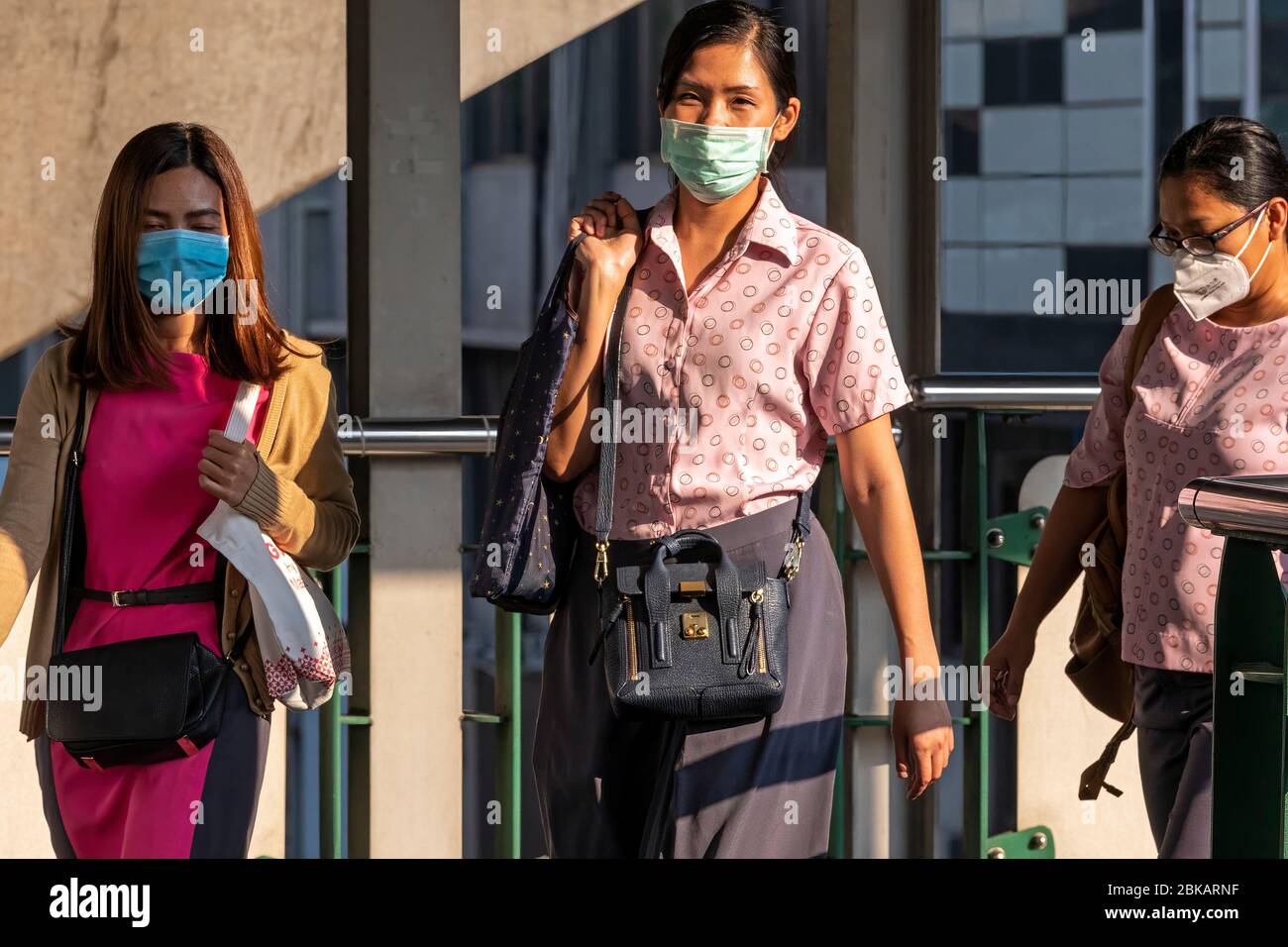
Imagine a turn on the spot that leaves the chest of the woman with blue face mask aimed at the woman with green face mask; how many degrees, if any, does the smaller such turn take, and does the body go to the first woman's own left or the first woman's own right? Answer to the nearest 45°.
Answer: approximately 45° to the first woman's own left

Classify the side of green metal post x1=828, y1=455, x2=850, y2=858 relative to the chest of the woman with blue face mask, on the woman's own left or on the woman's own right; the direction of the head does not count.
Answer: on the woman's own left

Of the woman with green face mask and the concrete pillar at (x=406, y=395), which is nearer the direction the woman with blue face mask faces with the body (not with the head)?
the woman with green face mask

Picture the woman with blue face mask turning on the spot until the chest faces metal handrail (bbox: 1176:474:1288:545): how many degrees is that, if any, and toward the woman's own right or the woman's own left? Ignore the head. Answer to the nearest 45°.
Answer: approximately 45° to the woman's own left

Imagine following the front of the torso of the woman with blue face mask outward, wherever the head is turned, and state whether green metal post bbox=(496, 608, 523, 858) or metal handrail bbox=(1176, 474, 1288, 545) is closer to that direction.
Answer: the metal handrail

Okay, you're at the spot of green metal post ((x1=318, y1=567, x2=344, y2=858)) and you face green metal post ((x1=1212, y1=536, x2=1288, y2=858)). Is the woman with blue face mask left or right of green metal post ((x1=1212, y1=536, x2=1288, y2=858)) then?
right

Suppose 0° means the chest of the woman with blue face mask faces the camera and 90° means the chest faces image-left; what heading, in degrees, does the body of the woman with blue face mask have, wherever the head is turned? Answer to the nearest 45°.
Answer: approximately 0°
